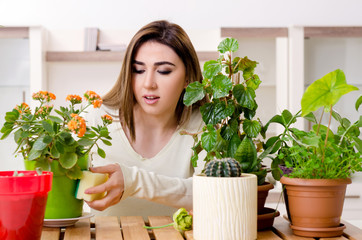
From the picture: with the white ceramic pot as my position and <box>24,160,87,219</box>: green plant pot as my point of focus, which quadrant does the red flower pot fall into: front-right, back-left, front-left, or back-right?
front-left

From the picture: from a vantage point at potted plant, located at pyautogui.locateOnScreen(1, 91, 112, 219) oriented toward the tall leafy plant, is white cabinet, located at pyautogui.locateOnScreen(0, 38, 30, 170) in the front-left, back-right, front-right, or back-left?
back-left

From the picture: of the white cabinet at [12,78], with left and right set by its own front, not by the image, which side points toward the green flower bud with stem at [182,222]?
front

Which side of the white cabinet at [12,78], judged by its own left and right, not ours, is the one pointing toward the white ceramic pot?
front

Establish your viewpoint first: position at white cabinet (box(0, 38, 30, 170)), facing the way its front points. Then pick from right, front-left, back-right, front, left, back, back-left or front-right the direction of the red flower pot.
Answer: front

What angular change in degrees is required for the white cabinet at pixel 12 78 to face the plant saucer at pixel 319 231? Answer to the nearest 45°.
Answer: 0° — it already faces it

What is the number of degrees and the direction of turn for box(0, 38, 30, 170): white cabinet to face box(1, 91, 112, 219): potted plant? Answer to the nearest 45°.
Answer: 0° — it already faces it

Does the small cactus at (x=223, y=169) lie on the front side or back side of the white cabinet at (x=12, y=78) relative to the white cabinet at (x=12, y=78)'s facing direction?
on the front side

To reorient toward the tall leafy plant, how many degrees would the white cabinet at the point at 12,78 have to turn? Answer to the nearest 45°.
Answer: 0° — it already faces it

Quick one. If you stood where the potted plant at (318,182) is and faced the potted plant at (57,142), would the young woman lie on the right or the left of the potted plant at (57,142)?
right

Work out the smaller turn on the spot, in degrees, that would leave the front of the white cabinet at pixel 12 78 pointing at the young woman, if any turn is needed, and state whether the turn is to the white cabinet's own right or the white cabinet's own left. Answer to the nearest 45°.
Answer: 0° — it already faces them

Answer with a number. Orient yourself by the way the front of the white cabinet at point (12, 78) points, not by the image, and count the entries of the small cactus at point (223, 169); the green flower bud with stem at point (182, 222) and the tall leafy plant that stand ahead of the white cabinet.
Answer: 3

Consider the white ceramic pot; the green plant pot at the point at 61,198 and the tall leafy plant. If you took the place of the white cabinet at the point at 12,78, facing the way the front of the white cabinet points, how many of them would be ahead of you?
3

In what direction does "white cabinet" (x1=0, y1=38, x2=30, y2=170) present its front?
toward the camera

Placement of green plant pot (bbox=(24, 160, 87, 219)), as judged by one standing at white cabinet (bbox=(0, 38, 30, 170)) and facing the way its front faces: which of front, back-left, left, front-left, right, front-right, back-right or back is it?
front
